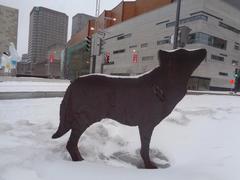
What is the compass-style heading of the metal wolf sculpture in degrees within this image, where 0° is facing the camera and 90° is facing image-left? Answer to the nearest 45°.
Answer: approximately 270°

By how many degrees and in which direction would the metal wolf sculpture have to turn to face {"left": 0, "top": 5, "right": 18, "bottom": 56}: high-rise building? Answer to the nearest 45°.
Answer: approximately 135° to its left

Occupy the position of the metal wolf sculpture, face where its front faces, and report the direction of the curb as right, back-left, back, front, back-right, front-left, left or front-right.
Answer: back-left

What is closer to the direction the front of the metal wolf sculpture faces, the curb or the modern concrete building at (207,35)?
the modern concrete building

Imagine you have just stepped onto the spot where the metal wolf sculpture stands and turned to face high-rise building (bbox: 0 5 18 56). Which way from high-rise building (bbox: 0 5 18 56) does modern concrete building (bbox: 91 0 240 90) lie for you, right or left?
right

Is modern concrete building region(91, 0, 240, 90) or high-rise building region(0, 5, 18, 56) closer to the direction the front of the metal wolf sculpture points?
the modern concrete building

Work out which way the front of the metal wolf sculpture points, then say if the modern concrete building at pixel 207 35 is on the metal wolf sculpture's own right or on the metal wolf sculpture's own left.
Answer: on the metal wolf sculpture's own left
